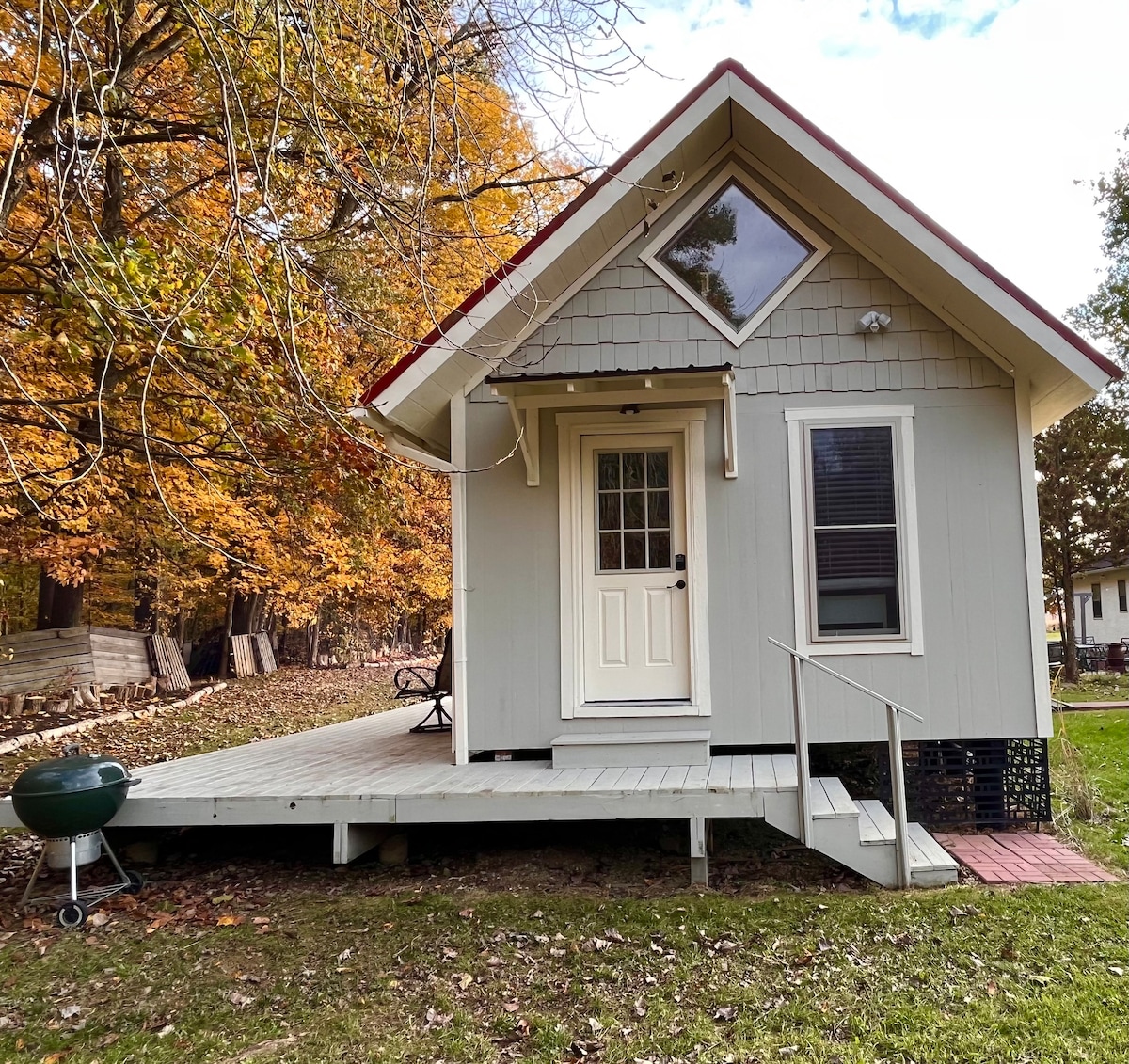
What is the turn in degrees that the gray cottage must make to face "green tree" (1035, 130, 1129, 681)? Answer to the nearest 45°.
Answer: approximately 135° to its left

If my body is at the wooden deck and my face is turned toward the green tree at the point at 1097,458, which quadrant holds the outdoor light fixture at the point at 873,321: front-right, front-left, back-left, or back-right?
front-right

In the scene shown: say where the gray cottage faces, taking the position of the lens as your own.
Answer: facing the viewer

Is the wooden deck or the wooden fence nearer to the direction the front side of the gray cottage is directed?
the wooden deck

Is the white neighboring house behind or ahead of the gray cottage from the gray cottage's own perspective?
behind

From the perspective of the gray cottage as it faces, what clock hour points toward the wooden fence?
The wooden fence is roughly at 4 o'clock from the gray cottage.

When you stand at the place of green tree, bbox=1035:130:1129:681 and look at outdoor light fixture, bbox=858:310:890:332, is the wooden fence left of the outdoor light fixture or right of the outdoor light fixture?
right

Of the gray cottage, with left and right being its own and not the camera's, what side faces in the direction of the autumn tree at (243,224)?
right

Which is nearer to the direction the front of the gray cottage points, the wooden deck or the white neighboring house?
the wooden deck
